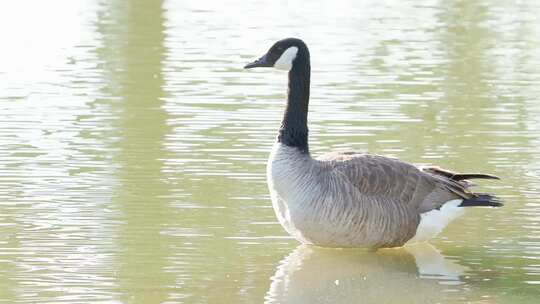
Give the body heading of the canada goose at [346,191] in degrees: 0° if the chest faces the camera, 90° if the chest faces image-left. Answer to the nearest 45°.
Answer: approximately 90°
